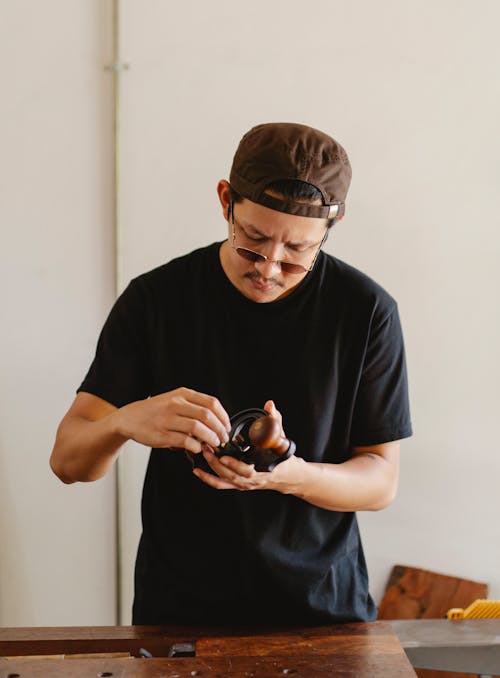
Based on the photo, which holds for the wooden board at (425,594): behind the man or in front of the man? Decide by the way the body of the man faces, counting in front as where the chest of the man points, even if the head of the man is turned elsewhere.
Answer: behind

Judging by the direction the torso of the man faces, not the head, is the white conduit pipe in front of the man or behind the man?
behind

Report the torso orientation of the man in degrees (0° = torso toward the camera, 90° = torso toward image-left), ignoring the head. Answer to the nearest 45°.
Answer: approximately 0°
